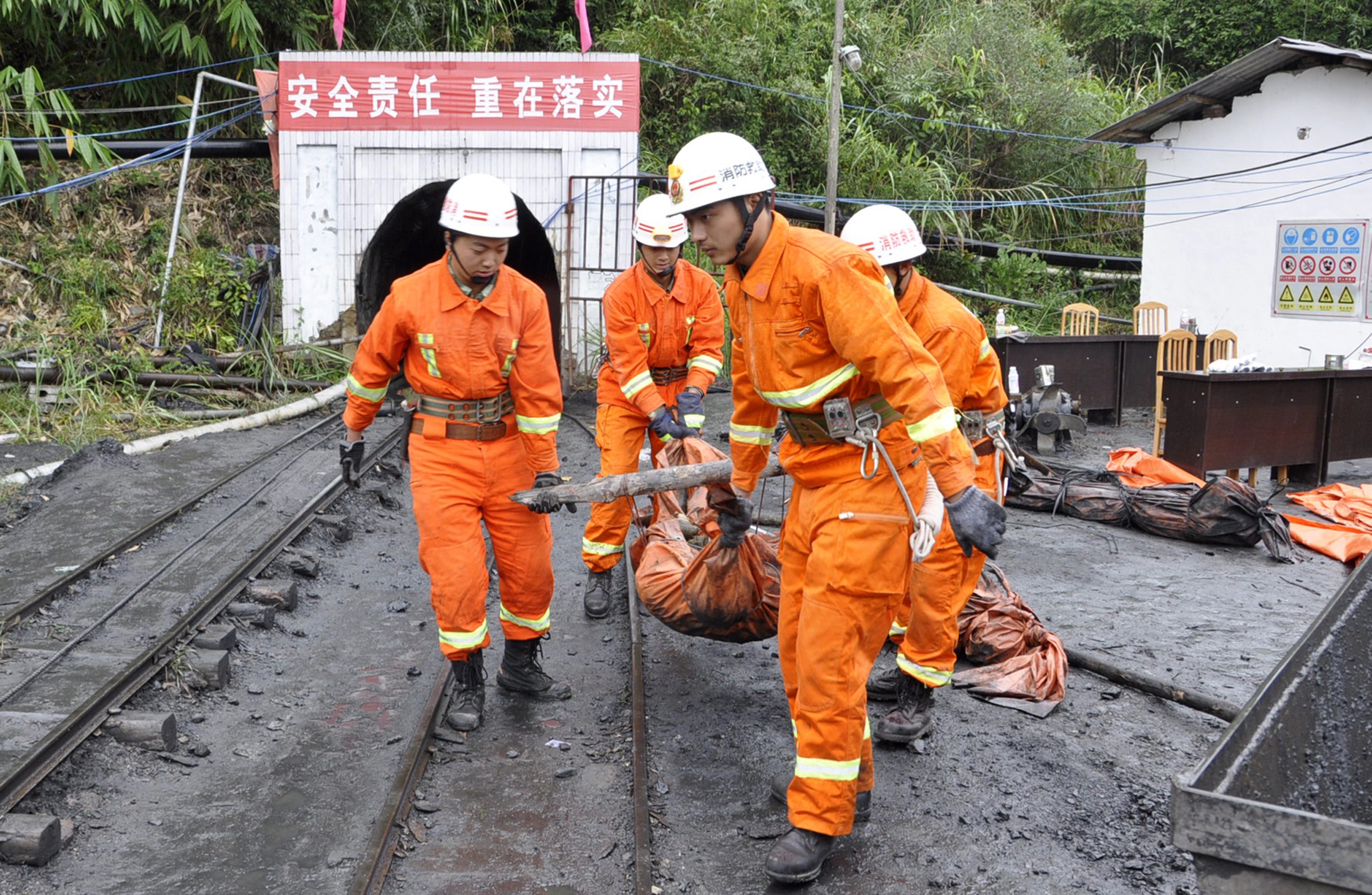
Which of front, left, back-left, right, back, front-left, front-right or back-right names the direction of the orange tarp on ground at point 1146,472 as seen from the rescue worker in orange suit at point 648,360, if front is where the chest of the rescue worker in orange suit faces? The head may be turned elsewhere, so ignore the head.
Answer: back-left

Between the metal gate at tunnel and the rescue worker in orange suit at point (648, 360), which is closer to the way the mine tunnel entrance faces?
the rescue worker in orange suit

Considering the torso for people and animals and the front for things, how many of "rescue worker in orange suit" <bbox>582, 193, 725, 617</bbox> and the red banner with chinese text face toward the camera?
2

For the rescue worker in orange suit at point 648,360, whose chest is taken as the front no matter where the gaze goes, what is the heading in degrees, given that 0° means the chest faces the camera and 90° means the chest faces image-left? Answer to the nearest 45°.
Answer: approximately 0°

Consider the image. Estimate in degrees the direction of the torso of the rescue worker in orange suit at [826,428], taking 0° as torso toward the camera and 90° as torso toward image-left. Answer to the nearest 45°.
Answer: approximately 45°

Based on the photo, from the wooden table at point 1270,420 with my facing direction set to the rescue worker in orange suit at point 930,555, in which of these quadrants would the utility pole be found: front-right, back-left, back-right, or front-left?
back-right

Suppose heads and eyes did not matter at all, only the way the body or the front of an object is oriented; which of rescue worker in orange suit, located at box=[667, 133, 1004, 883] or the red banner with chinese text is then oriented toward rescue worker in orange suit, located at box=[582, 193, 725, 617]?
the red banner with chinese text

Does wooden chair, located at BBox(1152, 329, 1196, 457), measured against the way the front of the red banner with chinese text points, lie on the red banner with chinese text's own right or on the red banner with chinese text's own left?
on the red banner with chinese text's own left
